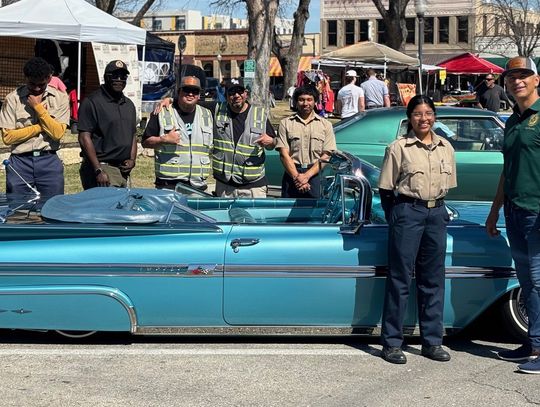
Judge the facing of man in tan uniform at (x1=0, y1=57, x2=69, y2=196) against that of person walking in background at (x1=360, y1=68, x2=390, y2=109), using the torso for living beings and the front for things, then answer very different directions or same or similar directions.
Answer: very different directions

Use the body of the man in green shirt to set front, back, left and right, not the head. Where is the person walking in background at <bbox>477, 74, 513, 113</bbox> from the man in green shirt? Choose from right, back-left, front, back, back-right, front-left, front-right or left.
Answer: back-right

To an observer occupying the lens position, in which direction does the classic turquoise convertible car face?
facing to the right of the viewer

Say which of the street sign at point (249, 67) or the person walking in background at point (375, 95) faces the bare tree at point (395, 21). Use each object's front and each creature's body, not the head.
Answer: the person walking in background

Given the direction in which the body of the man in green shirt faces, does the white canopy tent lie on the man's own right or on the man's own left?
on the man's own right

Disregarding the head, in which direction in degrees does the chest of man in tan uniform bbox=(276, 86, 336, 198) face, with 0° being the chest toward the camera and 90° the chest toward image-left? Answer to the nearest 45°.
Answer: approximately 0°

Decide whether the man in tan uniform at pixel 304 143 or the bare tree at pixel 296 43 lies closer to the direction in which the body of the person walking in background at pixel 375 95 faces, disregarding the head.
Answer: the bare tree

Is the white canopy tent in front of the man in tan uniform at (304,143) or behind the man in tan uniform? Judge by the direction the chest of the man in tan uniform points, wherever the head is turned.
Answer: behind

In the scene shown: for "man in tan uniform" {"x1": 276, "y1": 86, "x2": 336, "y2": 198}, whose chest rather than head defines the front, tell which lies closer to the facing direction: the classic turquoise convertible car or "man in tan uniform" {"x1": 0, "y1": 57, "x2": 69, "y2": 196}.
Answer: the classic turquoise convertible car

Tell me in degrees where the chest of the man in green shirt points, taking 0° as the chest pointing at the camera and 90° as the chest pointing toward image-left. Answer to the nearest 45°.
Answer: approximately 45°

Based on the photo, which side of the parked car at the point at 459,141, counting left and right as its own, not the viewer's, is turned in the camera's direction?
right

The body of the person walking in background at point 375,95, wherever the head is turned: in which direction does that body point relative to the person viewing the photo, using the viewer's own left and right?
facing away from the viewer

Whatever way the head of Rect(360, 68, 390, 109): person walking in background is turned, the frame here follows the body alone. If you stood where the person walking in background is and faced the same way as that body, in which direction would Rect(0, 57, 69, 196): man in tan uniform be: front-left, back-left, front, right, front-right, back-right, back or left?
back

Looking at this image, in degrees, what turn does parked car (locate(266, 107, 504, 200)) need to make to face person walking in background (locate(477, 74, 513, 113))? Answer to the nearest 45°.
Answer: approximately 90° to its left
